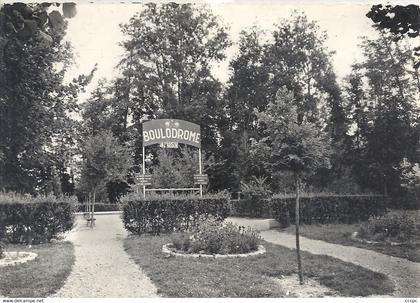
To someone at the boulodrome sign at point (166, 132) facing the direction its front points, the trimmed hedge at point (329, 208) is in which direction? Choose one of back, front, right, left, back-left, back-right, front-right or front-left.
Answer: left

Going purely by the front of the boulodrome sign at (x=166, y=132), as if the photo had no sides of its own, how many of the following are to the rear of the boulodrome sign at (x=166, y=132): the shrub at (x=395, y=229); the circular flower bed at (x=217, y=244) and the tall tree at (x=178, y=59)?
1

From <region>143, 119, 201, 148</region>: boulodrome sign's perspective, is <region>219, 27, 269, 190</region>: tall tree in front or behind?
behind

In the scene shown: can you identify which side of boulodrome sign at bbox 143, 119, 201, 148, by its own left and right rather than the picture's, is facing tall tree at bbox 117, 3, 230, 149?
back

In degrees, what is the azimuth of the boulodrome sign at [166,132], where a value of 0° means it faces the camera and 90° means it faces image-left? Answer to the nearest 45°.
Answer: approximately 0°

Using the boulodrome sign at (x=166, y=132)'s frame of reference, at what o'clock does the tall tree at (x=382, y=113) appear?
The tall tree is roughly at 8 o'clock from the boulodrome sign.

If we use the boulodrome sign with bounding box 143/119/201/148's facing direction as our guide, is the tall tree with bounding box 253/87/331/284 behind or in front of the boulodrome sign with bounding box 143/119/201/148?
in front

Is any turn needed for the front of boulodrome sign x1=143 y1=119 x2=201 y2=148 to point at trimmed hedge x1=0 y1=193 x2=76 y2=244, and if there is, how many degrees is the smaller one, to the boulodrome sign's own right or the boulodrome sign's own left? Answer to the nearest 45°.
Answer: approximately 45° to the boulodrome sign's own right

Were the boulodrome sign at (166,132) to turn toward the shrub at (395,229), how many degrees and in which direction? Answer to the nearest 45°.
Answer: approximately 45° to its left

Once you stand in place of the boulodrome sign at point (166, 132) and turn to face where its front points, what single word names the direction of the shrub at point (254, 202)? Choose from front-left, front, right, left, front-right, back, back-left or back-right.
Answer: back-left

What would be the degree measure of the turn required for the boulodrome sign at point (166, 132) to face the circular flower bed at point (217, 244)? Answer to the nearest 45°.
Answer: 0° — it already faces it
